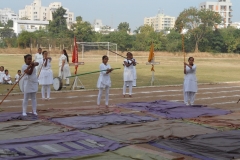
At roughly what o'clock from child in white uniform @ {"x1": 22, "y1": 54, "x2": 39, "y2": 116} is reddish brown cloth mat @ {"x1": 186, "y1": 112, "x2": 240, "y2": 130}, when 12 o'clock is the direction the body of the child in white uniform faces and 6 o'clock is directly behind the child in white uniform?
The reddish brown cloth mat is roughly at 11 o'clock from the child in white uniform.

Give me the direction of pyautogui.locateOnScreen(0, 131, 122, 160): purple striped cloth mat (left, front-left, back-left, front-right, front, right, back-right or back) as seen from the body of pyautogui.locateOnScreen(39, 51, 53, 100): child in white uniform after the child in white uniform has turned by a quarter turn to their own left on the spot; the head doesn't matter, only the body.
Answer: right

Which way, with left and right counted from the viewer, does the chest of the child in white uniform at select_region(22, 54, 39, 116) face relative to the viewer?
facing the viewer and to the right of the viewer

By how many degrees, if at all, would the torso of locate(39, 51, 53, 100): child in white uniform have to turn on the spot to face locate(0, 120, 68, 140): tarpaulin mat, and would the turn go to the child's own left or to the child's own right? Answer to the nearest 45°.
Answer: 0° — they already face it

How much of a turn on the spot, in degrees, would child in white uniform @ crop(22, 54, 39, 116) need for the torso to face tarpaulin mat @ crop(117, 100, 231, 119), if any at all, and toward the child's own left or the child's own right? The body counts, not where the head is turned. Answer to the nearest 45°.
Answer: approximately 45° to the child's own left

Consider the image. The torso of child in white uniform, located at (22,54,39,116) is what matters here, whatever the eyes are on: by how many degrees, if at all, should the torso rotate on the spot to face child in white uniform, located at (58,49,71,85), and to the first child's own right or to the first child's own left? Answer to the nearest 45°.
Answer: approximately 135° to the first child's own left

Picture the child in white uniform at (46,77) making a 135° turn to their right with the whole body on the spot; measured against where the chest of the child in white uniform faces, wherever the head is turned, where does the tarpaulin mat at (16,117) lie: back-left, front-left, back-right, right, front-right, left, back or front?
back-left

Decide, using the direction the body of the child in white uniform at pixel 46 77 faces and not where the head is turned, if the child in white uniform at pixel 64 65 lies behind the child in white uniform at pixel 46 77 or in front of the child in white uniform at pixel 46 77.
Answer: behind

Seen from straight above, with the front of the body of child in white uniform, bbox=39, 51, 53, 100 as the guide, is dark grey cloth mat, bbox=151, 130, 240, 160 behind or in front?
in front

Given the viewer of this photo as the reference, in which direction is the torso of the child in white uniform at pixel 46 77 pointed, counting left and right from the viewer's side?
facing the viewer

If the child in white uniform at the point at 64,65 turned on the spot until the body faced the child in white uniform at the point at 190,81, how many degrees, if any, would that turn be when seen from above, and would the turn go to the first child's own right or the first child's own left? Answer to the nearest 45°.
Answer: approximately 135° to the first child's own left
